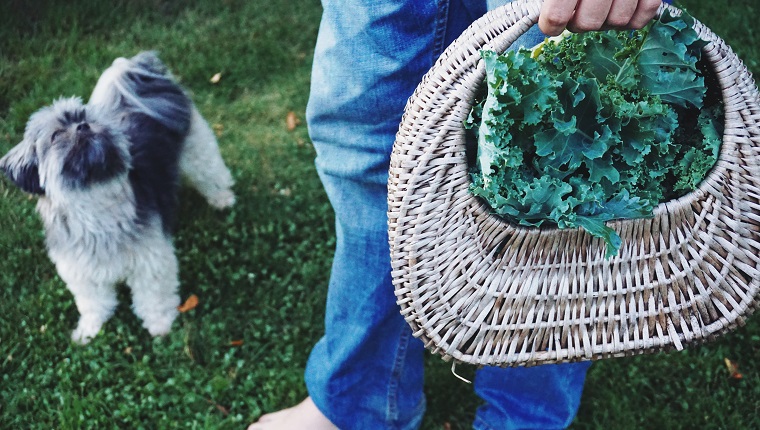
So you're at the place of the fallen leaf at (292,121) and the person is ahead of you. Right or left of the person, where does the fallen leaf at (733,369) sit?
left

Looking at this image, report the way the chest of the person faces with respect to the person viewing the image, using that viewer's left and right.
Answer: facing the viewer and to the left of the viewer

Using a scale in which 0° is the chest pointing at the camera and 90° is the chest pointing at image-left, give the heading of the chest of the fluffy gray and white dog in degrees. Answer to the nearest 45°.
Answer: approximately 45°

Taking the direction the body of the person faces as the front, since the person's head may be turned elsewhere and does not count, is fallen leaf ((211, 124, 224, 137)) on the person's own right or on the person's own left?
on the person's own right

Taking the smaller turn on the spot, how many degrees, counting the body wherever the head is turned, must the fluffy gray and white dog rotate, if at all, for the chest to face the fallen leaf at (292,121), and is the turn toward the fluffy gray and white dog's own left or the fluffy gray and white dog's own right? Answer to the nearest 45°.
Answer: approximately 180°

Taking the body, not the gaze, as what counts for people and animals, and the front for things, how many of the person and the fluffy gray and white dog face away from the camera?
0

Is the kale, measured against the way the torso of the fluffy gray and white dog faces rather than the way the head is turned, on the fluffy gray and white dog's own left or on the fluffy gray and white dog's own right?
on the fluffy gray and white dog's own left

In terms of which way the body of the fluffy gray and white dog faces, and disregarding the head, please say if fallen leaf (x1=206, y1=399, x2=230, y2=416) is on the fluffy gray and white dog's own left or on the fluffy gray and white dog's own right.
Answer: on the fluffy gray and white dog's own left
